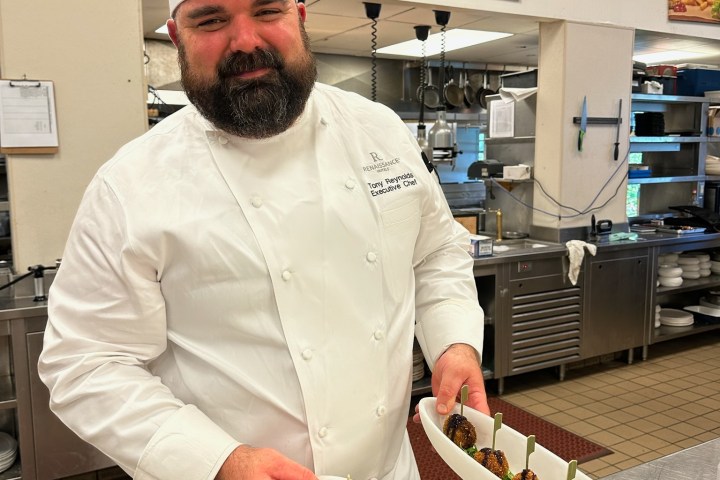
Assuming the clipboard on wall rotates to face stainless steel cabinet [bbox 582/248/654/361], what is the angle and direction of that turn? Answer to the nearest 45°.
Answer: approximately 90° to its left

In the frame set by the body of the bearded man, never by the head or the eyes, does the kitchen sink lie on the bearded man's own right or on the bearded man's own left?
on the bearded man's own left

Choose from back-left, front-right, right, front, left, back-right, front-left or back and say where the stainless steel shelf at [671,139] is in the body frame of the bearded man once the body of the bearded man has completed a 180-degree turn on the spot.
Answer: right

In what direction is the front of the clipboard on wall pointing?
toward the camera

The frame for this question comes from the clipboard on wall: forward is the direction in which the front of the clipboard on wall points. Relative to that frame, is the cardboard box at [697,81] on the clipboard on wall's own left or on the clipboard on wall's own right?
on the clipboard on wall's own left

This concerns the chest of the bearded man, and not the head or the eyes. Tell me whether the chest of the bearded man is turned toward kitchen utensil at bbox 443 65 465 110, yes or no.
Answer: no

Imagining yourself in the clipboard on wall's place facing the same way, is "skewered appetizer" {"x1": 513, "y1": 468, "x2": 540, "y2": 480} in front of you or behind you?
in front

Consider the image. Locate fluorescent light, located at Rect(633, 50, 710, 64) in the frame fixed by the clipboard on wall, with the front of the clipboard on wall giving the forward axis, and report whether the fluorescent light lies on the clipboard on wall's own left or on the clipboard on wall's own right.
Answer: on the clipboard on wall's own left

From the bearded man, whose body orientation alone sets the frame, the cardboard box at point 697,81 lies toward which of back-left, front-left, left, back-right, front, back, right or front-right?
left

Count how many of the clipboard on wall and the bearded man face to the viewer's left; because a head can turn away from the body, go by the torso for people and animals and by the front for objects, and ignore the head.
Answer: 0

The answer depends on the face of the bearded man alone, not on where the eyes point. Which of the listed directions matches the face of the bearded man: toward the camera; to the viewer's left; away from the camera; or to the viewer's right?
toward the camera

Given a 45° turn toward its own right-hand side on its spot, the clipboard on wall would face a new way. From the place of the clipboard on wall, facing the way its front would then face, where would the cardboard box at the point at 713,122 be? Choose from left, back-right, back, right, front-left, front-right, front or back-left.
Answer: back-left

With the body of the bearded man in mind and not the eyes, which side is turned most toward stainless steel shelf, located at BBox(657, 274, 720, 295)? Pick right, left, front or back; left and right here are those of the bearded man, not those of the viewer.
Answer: left

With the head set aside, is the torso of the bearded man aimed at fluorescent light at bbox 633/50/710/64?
no

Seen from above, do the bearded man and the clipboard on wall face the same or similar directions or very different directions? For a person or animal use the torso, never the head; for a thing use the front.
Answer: same or similar directions

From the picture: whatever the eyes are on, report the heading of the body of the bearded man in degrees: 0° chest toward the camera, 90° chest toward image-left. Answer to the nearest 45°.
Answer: approximately 315°

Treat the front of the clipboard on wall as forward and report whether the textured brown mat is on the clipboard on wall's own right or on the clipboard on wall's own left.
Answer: on the clipboard on wall's own left

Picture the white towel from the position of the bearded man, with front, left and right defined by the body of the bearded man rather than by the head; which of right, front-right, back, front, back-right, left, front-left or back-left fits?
left
